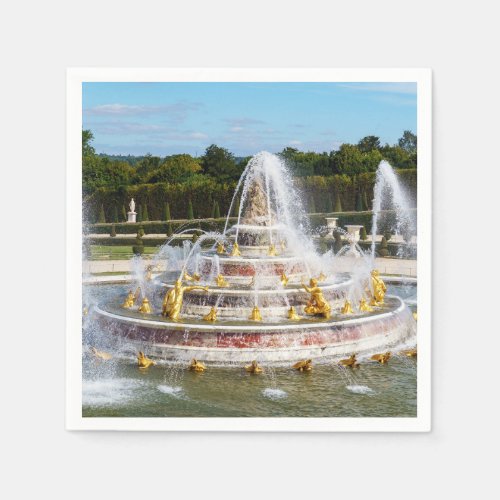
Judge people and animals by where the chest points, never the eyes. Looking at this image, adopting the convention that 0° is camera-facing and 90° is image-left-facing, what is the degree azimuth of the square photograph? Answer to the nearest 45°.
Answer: approximately 0°
